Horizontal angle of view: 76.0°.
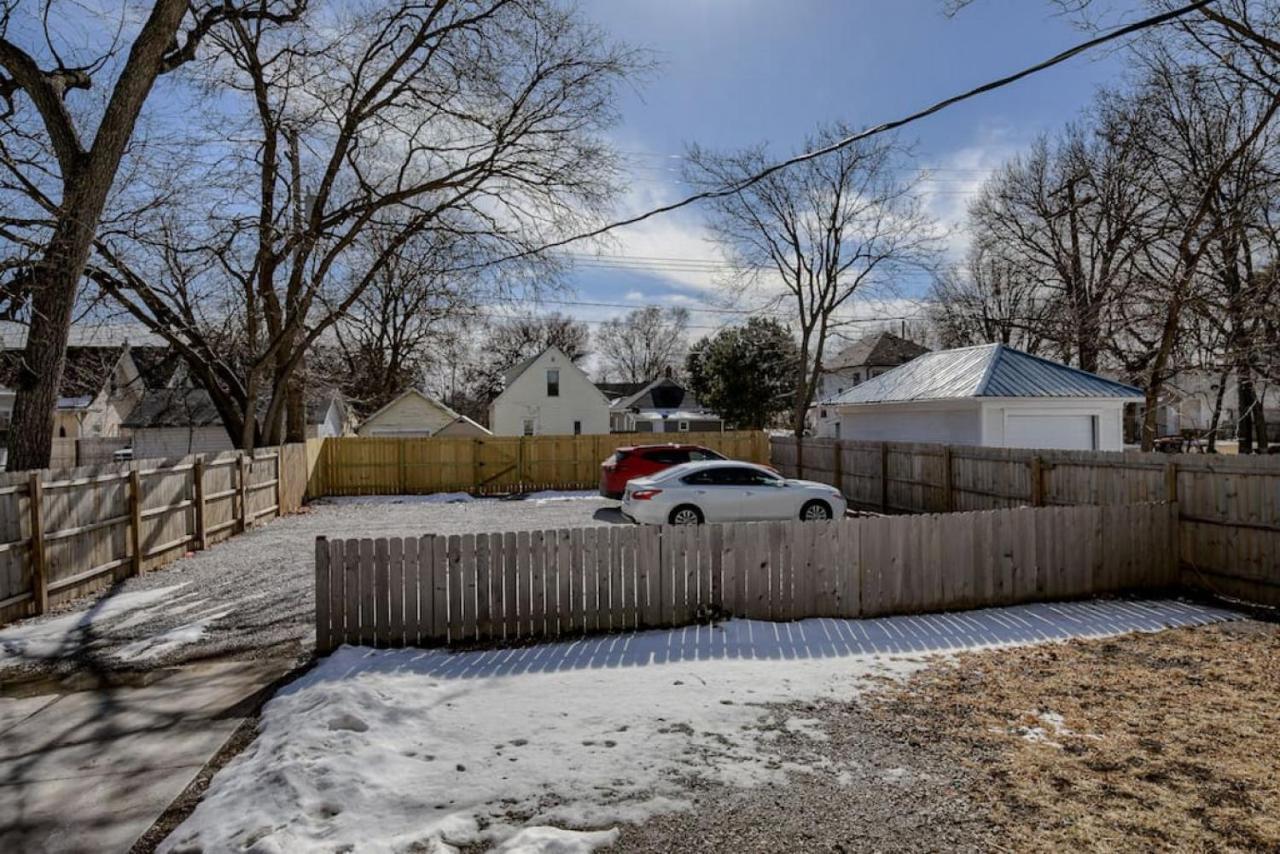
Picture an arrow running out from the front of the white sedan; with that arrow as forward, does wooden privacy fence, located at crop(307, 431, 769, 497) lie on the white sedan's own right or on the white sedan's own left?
on the white sedan's own left

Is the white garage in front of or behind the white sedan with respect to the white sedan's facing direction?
in front

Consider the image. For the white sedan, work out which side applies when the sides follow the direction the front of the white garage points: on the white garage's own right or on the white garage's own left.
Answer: on the white garage's own right

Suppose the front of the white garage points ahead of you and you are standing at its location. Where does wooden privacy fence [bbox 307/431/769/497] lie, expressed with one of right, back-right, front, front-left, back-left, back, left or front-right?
back-right

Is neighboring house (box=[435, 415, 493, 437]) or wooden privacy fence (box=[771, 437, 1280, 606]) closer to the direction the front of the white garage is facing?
the wooden privacy fence

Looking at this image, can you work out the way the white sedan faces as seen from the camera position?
facing to the right of the viewer

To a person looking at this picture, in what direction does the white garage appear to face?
facing the viewer and to the right of the viewer

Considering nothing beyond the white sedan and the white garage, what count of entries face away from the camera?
0

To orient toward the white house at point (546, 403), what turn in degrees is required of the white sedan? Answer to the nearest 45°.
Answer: approximately 90° to its left

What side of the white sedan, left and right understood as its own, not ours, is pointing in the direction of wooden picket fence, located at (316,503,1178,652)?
right

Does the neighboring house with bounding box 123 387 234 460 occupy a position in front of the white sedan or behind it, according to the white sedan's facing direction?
behind

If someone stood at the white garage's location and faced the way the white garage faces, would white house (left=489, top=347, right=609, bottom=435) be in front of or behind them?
behind
